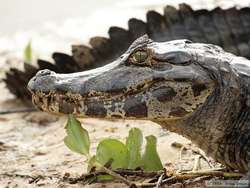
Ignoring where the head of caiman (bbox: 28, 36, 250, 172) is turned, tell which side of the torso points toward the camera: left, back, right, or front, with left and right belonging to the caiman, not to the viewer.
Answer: left

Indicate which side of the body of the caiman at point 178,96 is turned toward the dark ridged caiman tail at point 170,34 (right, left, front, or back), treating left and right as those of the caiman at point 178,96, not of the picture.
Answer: right

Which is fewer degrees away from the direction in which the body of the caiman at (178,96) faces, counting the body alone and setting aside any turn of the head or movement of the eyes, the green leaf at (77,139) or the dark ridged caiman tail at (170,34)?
the green leaf
